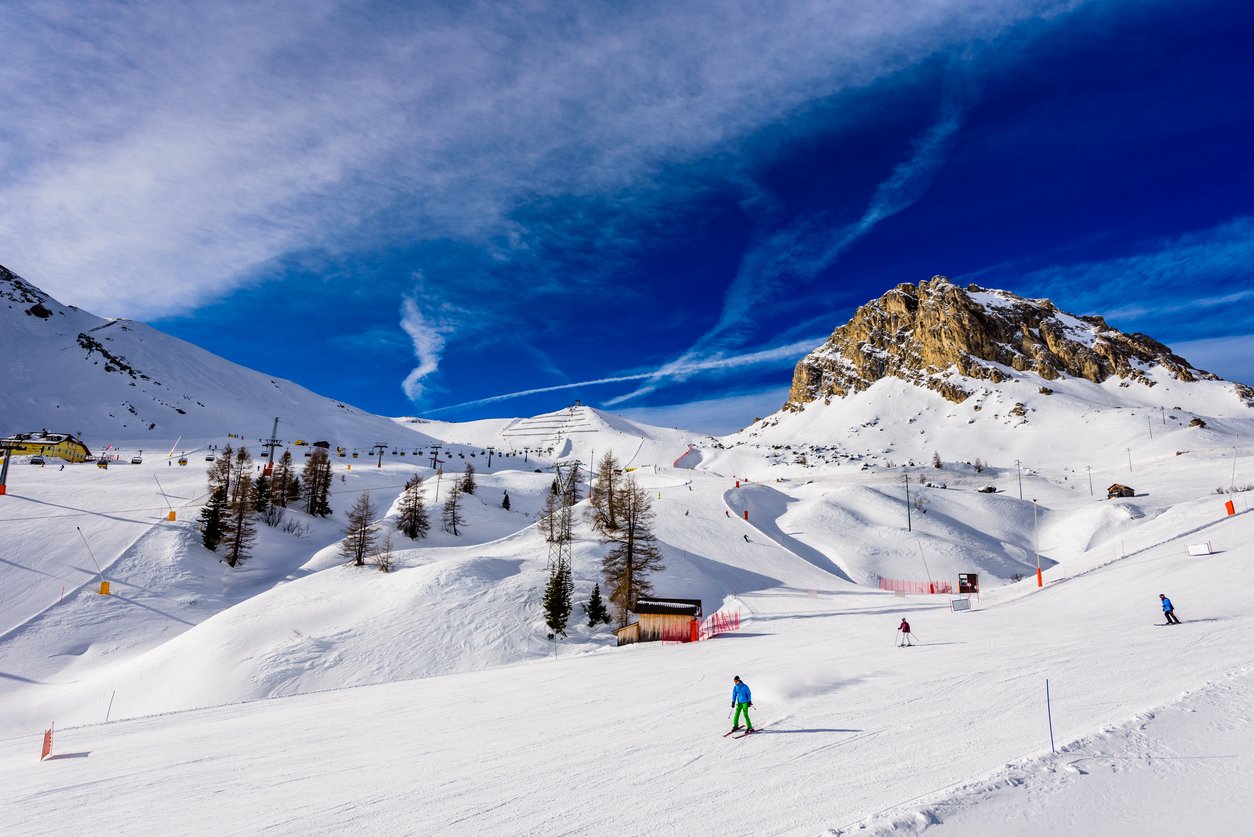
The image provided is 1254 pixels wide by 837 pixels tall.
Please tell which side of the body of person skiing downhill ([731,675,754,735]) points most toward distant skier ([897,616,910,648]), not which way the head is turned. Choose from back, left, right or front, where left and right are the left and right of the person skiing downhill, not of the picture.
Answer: back

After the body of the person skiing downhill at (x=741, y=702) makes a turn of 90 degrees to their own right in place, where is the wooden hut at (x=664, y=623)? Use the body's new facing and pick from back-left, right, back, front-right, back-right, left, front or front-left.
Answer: front-right

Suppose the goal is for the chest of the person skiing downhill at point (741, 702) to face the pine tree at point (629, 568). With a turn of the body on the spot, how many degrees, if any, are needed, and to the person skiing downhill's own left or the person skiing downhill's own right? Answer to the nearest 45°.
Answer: approximately 135° to the person skiing downhill's own right

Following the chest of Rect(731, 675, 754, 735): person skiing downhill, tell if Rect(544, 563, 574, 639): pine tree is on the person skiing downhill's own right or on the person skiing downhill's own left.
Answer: on the person skiing downhill's own right

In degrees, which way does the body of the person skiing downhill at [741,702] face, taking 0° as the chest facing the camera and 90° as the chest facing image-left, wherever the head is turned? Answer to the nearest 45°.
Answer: approximately 45°
